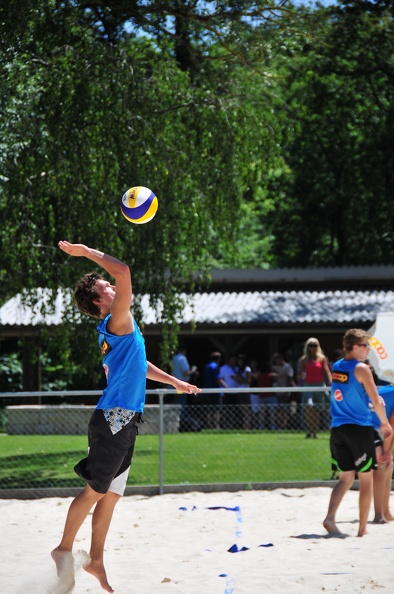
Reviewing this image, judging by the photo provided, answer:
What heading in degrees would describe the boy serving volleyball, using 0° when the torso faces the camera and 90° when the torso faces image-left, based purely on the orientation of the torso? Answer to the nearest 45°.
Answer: approximately 270°

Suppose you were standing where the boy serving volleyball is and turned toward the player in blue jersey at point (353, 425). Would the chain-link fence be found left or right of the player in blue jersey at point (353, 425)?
left

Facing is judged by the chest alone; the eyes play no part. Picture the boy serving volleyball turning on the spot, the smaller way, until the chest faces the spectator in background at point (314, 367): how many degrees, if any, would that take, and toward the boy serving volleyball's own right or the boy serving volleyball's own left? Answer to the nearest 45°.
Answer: approximately 90° to the boy serving volleyball's own left

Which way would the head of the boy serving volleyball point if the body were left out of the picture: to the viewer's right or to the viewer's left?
to the viewer's right
